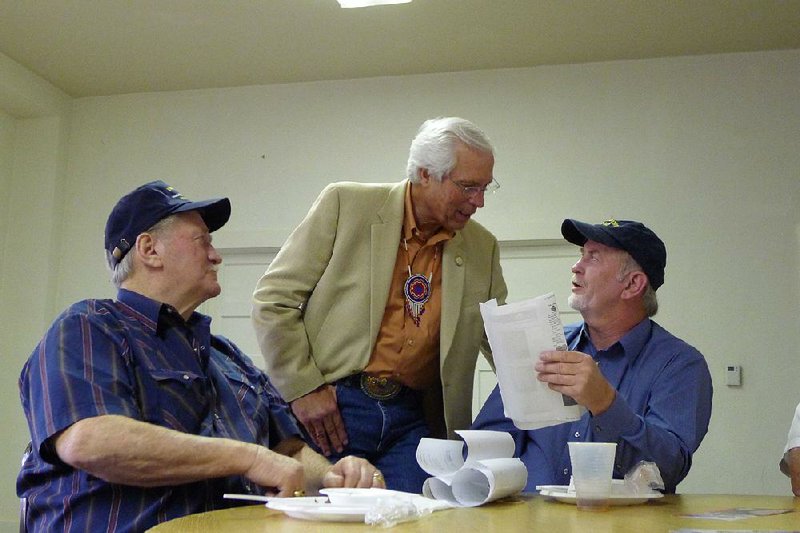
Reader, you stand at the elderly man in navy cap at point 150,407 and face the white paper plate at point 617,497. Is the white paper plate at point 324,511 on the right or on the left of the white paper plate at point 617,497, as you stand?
right

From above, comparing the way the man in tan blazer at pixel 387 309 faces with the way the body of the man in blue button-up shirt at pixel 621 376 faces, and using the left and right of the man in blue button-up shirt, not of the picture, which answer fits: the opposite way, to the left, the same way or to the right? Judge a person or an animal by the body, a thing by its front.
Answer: to the left

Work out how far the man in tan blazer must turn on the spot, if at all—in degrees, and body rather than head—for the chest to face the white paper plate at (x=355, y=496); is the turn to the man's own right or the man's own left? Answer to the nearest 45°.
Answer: approximately 45° to the man's own right

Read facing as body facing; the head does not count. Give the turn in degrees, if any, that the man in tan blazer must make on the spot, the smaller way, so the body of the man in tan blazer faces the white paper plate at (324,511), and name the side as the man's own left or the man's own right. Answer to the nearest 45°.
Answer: approximately 45° to the man's own right
